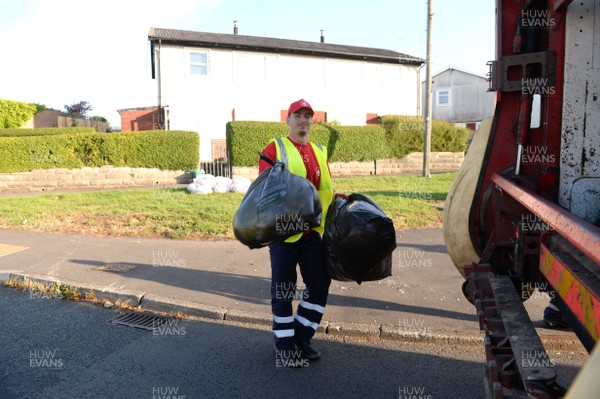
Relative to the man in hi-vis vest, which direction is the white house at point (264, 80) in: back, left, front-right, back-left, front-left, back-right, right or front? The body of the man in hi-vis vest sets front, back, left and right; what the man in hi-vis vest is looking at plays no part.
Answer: back-left

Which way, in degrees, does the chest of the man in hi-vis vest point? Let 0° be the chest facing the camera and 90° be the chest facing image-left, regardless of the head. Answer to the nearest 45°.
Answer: approximately 315°

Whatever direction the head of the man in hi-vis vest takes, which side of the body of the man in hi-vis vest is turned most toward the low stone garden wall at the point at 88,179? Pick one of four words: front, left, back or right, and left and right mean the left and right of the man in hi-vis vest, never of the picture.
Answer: back

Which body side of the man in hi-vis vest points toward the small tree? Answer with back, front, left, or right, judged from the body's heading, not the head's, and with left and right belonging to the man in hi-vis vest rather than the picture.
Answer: back

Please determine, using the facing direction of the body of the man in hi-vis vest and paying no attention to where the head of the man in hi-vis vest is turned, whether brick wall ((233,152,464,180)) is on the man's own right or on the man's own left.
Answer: on the man's own left

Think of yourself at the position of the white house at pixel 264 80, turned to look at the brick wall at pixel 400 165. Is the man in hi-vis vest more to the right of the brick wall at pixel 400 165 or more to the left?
right
